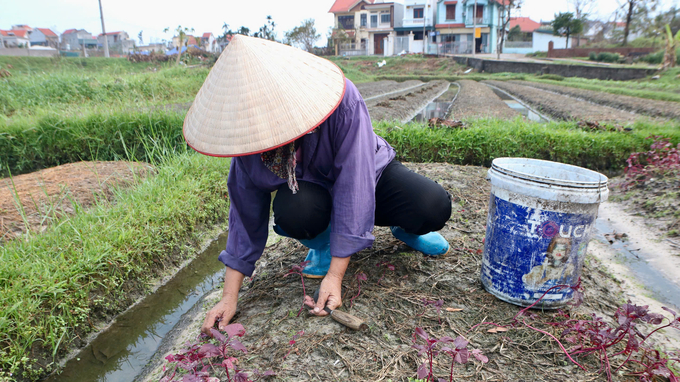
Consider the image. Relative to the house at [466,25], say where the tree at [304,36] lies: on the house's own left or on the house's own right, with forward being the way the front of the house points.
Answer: on the house's own right

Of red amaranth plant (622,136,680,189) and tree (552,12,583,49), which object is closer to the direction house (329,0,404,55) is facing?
the red amaranth plant

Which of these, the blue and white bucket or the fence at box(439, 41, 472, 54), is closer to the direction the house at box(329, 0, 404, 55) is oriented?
the blue and white bucket

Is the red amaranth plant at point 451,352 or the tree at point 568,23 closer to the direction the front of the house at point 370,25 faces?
the red amaranth plant

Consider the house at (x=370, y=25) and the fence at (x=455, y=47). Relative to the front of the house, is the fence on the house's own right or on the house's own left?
on the house's own left

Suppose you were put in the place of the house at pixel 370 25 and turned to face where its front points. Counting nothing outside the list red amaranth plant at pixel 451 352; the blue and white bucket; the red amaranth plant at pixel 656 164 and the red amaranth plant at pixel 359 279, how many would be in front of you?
4

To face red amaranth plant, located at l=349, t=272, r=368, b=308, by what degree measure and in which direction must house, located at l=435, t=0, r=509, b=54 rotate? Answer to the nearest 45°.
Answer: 0° — it already faces it

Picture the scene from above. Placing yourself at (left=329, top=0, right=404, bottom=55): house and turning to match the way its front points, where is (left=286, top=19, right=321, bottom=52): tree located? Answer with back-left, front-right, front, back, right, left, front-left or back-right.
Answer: front-right

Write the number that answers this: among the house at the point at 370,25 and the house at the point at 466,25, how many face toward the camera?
2

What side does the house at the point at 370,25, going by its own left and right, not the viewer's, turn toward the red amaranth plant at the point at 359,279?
front

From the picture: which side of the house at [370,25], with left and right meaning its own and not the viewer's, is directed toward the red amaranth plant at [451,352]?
front

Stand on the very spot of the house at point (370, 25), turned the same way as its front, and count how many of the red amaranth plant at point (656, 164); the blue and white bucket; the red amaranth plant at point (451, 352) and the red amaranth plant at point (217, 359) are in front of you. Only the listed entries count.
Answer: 4

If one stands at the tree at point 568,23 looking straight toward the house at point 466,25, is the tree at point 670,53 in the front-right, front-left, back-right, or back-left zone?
back-left

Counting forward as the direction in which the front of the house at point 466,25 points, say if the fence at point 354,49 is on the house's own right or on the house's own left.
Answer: on the house's own right
